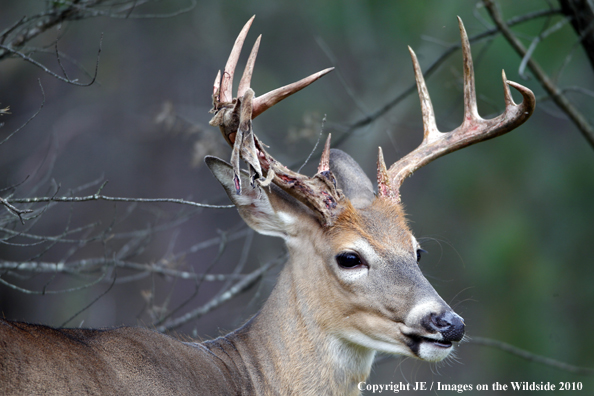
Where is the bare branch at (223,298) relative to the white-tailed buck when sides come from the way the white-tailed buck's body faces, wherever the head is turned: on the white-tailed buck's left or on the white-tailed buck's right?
on the white-tailed buck's left

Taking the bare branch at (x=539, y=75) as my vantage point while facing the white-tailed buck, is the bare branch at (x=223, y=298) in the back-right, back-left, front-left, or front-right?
front-right

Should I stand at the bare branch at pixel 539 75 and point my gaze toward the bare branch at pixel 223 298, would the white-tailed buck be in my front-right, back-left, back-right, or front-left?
front-left

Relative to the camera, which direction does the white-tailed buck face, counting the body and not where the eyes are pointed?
to the viewer's right

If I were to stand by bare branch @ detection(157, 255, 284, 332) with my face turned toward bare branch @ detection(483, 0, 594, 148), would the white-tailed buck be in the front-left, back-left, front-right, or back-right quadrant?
front-right

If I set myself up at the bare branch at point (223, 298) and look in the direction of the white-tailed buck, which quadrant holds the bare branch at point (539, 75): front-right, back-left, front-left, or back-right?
front-left

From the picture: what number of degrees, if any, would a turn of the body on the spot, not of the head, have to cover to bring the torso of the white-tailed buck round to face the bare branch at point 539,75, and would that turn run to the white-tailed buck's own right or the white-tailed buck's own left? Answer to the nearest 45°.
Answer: approximately 45° to the white-tailed buck's own left
